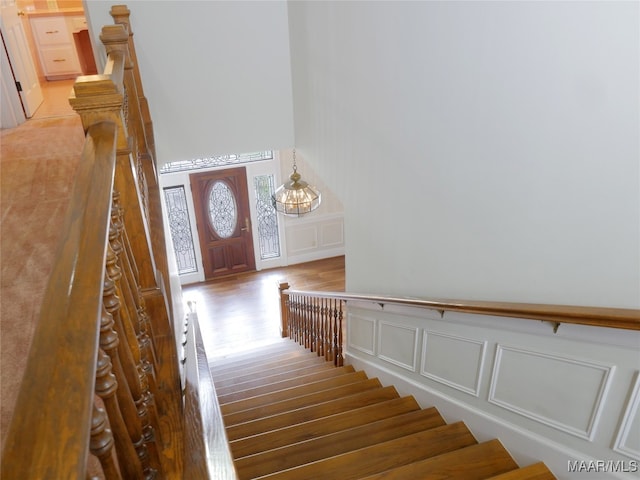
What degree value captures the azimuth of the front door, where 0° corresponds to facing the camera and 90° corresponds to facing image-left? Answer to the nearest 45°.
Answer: approximately 0°

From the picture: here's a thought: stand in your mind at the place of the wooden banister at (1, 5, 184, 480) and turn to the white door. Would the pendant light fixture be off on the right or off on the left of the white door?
right

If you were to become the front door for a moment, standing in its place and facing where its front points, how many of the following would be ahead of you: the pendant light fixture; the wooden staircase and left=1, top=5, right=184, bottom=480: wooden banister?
3

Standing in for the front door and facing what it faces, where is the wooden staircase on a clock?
The wooden staircase is roughly at 12 o'clock from the front door.

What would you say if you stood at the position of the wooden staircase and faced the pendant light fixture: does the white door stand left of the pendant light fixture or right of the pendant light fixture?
left

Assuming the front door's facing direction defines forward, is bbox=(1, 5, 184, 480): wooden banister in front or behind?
in front
